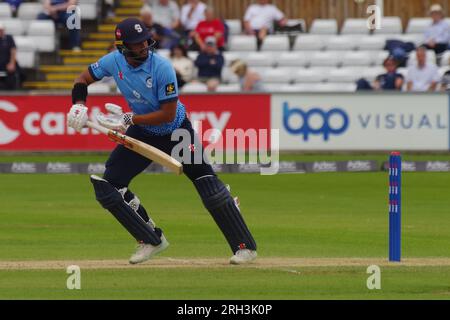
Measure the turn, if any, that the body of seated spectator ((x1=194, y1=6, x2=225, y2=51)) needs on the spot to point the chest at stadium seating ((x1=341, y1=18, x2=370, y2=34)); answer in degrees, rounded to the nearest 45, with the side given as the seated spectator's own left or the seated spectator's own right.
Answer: approximately 90° to the seated spectator's own left

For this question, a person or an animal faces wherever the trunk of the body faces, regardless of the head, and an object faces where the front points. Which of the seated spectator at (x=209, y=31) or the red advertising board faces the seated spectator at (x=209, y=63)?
the seated spectator at (x=209, y=31)

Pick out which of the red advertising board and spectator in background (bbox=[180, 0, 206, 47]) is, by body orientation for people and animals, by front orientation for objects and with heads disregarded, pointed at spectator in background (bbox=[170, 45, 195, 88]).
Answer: spectator in background (bbox=[180, 0, 206, 47])

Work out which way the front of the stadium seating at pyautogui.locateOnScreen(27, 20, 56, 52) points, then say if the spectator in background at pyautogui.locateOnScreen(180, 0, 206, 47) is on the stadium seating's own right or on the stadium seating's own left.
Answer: on the stadium seating's own left

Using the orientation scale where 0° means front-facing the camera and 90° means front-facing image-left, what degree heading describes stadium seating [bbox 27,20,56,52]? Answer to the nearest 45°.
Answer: approximately 0°
